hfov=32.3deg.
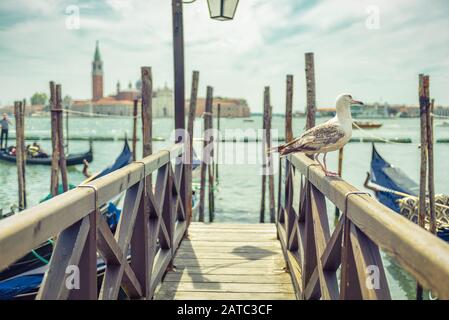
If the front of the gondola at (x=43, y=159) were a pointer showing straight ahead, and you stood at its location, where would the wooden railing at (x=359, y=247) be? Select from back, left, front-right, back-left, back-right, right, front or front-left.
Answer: right

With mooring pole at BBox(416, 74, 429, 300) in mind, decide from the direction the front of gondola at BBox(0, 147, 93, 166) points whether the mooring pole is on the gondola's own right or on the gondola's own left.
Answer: on the gondola's own right

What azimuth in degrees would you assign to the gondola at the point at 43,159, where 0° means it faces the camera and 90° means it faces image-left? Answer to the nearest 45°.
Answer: approximately 270°

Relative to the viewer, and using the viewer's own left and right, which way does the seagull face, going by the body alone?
facing to the right of the viewer

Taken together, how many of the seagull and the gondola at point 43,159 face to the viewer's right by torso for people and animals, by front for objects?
2
